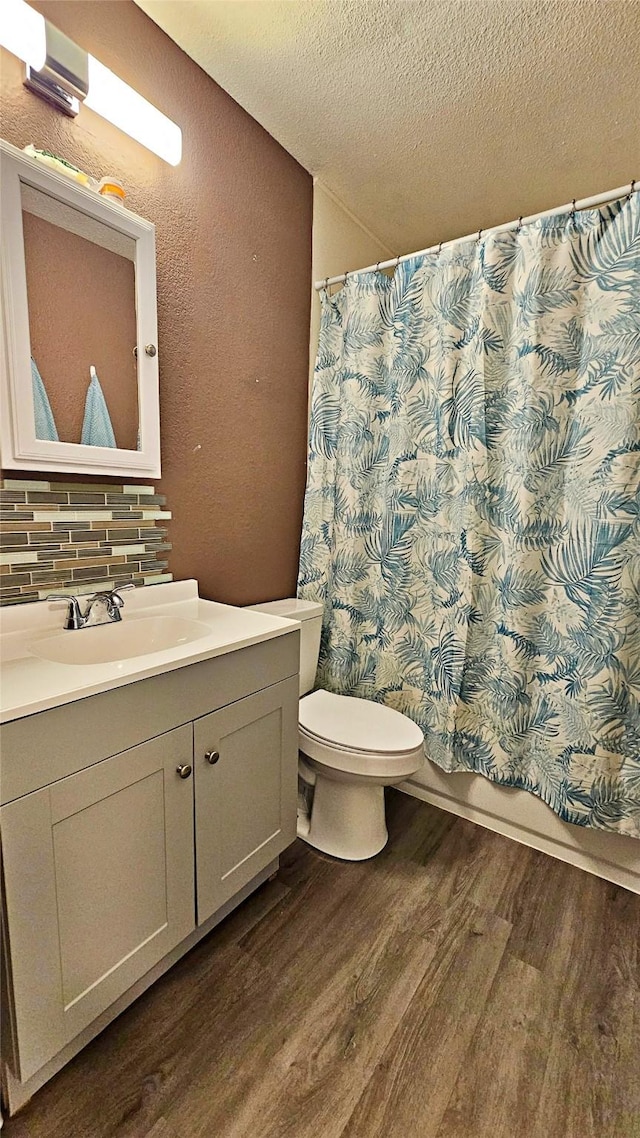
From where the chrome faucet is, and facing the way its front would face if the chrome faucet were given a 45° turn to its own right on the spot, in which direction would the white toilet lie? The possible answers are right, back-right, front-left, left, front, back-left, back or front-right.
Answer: left

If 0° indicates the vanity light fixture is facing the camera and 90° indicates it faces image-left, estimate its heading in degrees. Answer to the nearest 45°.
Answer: approximately 315°

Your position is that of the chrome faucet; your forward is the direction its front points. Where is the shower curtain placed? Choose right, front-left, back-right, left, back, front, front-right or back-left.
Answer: front-left

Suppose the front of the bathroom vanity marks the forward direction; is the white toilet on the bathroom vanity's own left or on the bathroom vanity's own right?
on the bathroom vanity's own left

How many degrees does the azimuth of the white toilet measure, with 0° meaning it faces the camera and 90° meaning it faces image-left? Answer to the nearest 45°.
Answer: approximately 315°

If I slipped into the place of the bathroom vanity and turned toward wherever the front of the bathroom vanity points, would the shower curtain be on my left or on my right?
on my left
